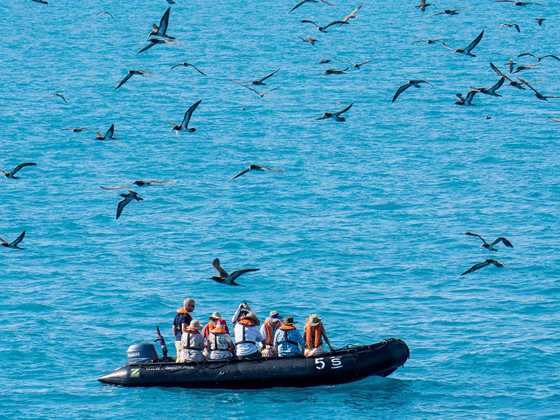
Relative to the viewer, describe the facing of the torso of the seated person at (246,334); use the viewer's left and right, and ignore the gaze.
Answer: facing away from the viewer

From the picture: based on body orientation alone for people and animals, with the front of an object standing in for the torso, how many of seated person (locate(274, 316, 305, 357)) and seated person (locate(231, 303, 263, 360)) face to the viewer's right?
0

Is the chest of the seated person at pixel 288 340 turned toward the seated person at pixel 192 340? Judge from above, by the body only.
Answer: no

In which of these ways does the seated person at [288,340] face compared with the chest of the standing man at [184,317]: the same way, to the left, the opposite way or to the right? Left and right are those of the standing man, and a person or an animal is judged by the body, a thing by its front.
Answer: to the left

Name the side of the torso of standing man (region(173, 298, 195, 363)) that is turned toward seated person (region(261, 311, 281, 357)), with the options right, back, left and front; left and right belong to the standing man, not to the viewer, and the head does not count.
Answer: front

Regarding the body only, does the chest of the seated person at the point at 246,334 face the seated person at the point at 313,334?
no

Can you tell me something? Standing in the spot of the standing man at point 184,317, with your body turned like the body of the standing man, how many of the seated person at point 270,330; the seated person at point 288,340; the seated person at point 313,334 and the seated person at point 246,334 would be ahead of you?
4

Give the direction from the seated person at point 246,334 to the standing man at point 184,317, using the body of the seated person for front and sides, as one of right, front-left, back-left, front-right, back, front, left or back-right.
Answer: left

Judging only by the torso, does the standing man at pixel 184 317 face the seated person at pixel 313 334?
yes

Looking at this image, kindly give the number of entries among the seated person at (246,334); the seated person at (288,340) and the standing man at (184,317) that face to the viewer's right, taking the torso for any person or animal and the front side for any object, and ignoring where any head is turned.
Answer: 1

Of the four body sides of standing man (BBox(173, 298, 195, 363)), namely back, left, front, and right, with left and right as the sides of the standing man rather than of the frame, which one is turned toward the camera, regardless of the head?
right

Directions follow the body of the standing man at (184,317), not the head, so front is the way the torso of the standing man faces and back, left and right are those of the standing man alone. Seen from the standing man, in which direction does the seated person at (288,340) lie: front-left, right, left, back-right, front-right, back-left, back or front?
front

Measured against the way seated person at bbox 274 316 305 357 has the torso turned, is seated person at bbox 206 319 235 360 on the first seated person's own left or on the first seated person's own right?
on the first seated person's own left

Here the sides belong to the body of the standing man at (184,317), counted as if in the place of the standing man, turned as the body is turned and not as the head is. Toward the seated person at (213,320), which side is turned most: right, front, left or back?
front

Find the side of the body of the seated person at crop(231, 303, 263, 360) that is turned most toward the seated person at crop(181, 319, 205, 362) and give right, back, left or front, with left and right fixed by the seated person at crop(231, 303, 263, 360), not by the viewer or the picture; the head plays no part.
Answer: left
